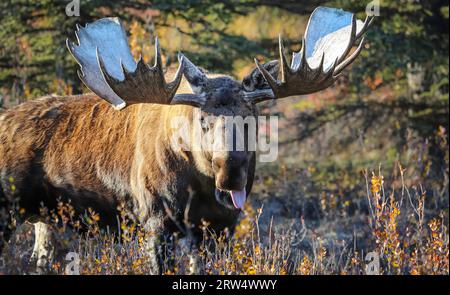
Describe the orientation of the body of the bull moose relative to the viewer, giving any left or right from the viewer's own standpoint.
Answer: facing the viewer and to the right of the viewer
